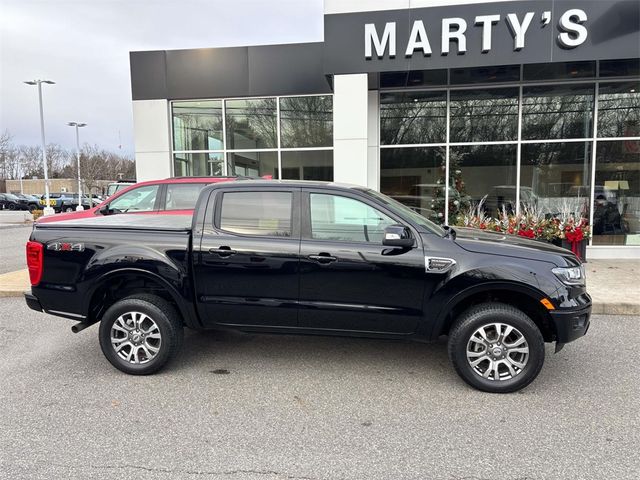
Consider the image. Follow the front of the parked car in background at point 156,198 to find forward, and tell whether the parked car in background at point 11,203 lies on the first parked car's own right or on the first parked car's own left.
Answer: on the first parked car's own right

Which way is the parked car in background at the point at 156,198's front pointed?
to the viewer's left

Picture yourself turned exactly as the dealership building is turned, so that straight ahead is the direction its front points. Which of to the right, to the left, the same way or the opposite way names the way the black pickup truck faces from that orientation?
to the left

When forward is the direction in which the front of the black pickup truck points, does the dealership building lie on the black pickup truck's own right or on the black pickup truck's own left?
on the black pickup truck's own left

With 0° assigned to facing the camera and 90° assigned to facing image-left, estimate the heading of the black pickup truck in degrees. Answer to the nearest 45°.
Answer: approximately 270°

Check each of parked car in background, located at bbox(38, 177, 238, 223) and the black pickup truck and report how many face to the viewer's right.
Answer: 1

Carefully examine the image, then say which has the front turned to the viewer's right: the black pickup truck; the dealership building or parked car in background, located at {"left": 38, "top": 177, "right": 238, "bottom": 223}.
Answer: the black pickup truck
